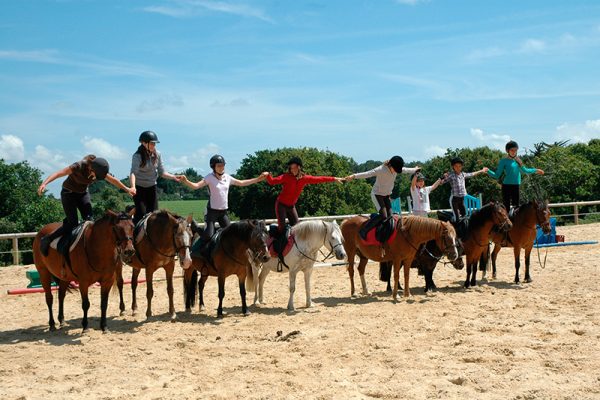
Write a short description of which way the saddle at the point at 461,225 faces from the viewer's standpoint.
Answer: facing the viewer and to the right of the viewer

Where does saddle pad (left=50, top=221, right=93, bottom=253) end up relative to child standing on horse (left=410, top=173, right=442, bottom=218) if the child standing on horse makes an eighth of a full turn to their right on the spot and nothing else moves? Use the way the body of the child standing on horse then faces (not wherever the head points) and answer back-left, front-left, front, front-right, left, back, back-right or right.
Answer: front

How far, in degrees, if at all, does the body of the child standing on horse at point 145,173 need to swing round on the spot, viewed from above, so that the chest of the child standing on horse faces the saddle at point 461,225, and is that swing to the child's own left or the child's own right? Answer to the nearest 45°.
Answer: approximately 45° to the child's own left

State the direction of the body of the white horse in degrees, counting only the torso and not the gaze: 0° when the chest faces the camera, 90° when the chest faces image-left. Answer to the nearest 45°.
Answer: approximately 315°

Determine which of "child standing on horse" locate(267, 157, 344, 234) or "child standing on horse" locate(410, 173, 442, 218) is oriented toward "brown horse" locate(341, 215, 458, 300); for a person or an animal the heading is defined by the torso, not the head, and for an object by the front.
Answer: "child standing on horse" locate(410, 173, 442, 218)

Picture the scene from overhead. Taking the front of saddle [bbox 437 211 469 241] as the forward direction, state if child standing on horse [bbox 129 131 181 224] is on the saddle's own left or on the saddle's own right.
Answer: on the saddle's own right

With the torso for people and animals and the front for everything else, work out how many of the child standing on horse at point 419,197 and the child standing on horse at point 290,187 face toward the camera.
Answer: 2

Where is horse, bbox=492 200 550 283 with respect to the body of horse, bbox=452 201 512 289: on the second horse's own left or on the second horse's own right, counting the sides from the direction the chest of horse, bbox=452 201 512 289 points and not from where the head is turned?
on the second horse's own left

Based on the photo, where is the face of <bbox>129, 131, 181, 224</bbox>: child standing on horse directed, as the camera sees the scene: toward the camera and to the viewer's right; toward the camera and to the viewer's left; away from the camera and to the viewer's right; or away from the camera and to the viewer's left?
toward the camera and to the viewer's right
